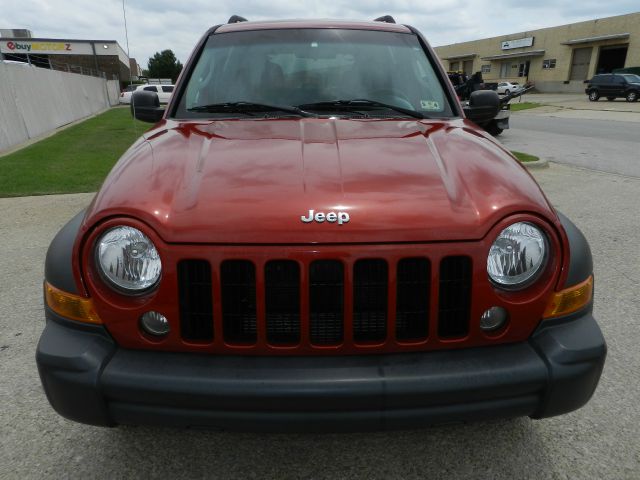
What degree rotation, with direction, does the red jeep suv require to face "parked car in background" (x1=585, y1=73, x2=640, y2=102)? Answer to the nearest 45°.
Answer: approximately 135° to its left

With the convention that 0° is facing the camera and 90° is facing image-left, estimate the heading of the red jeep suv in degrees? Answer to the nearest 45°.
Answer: approximately 0°
